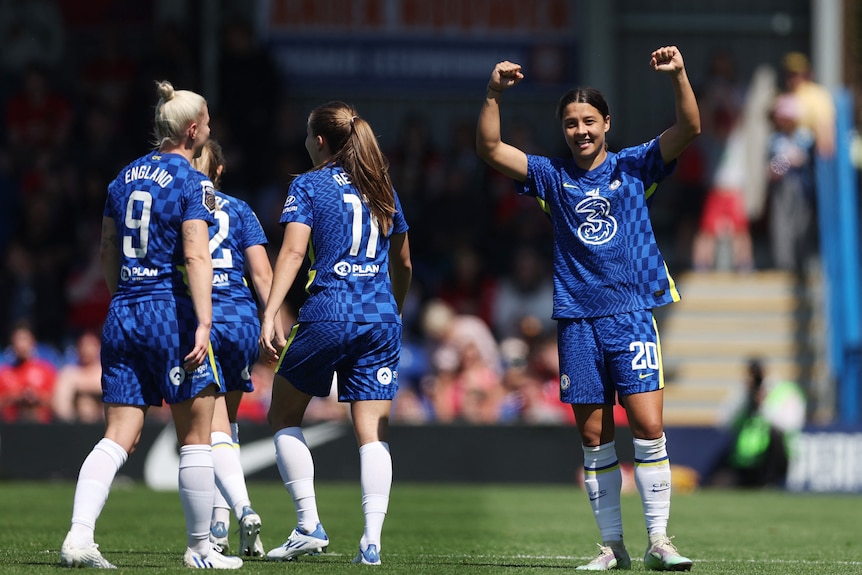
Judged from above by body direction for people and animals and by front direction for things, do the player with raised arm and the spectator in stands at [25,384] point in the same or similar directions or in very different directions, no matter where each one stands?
same or similar directions

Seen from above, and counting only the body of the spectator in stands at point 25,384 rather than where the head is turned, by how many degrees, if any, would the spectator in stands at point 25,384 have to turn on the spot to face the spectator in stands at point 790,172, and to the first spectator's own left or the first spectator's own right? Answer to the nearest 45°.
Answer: approximately 90° to the first spectator's own left

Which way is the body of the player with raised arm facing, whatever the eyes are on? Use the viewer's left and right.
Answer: facing the viewer

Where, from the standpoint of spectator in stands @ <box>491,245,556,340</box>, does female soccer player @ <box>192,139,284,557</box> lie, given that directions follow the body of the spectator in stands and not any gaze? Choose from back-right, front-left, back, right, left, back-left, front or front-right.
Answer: front

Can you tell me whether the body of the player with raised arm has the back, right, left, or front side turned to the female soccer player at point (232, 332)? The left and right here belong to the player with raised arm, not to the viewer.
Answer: right

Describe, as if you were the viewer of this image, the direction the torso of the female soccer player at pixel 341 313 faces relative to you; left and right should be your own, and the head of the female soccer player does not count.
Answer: facing away from the viewer and to the left of the viewer

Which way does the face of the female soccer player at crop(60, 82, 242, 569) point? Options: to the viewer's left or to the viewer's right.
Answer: to the viewer's right

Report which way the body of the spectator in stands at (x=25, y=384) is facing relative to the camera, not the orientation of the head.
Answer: toward the camera

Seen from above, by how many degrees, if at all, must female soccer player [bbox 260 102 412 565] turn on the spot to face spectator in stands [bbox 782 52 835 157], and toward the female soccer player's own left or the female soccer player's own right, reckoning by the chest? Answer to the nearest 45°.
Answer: approximately 90° to the female soccer player's own right

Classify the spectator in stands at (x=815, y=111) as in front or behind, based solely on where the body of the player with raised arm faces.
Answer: behind

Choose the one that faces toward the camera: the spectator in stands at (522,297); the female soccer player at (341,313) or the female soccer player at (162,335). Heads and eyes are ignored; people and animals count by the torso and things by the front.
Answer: the spectator in stands

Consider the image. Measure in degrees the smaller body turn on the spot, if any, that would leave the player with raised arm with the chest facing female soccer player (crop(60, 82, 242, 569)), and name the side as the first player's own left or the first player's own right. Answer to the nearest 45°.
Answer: approximately 90° to the first player's own right

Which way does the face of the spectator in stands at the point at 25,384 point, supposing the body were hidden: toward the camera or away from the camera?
toward the camera

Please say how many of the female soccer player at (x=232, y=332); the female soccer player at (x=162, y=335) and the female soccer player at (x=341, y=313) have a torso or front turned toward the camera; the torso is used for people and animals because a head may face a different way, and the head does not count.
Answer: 0

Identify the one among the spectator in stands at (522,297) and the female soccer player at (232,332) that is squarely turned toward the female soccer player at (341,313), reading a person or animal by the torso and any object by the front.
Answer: the spectator in stands

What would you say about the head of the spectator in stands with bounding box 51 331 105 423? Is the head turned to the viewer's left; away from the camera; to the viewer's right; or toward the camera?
toward the camera

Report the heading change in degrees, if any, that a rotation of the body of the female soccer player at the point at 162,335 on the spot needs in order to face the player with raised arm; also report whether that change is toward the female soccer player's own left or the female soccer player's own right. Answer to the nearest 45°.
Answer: approximately 45° to the female soccer player's own right

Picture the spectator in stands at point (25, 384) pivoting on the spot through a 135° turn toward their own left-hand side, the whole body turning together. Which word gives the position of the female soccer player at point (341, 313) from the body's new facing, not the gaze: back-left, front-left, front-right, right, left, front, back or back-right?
back-right

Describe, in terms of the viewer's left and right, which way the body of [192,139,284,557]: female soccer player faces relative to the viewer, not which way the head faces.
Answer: facing away from the viewer and to the right of the viewer

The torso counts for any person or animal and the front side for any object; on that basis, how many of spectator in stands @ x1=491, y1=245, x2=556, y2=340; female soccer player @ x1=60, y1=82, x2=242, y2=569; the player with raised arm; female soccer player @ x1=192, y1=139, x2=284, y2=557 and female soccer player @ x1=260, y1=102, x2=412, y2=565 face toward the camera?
2

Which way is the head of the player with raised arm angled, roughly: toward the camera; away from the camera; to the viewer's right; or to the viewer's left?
toward the camera

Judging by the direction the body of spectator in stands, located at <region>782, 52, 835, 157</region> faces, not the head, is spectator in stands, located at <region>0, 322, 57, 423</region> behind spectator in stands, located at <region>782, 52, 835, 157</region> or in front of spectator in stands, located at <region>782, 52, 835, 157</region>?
in front
